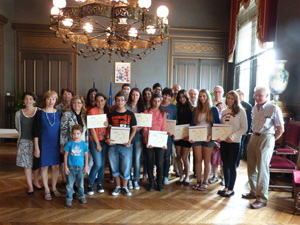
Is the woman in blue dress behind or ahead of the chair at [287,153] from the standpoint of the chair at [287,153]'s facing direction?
ahead

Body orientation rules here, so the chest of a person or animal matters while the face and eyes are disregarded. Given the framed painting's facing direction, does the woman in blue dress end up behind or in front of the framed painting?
in front

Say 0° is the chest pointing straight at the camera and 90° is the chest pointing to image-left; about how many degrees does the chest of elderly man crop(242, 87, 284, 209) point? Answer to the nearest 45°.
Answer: approximately 45°

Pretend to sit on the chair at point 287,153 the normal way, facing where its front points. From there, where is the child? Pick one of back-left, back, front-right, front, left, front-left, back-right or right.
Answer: front

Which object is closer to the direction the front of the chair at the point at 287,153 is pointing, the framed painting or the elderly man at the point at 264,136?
the elderly man

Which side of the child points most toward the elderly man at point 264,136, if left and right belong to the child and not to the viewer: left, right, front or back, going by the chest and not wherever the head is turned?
left

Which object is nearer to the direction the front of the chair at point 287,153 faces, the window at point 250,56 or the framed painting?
the framed painting

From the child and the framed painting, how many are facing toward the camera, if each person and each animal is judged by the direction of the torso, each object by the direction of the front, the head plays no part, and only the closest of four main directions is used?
2

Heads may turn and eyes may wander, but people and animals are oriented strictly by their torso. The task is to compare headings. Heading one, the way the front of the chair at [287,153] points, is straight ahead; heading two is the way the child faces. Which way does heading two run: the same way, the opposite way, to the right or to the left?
to the left

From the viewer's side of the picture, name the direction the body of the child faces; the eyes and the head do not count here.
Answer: toward the camera

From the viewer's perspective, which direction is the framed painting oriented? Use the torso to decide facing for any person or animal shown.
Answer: toward the camera
